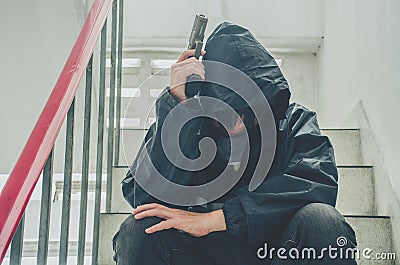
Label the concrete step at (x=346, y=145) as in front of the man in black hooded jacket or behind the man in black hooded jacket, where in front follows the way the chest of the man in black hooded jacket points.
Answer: behind

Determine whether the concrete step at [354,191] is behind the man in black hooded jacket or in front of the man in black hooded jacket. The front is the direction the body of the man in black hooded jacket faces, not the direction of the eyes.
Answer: behind

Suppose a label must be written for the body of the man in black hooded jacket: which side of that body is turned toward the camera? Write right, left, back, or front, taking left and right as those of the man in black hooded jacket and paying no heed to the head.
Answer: front
